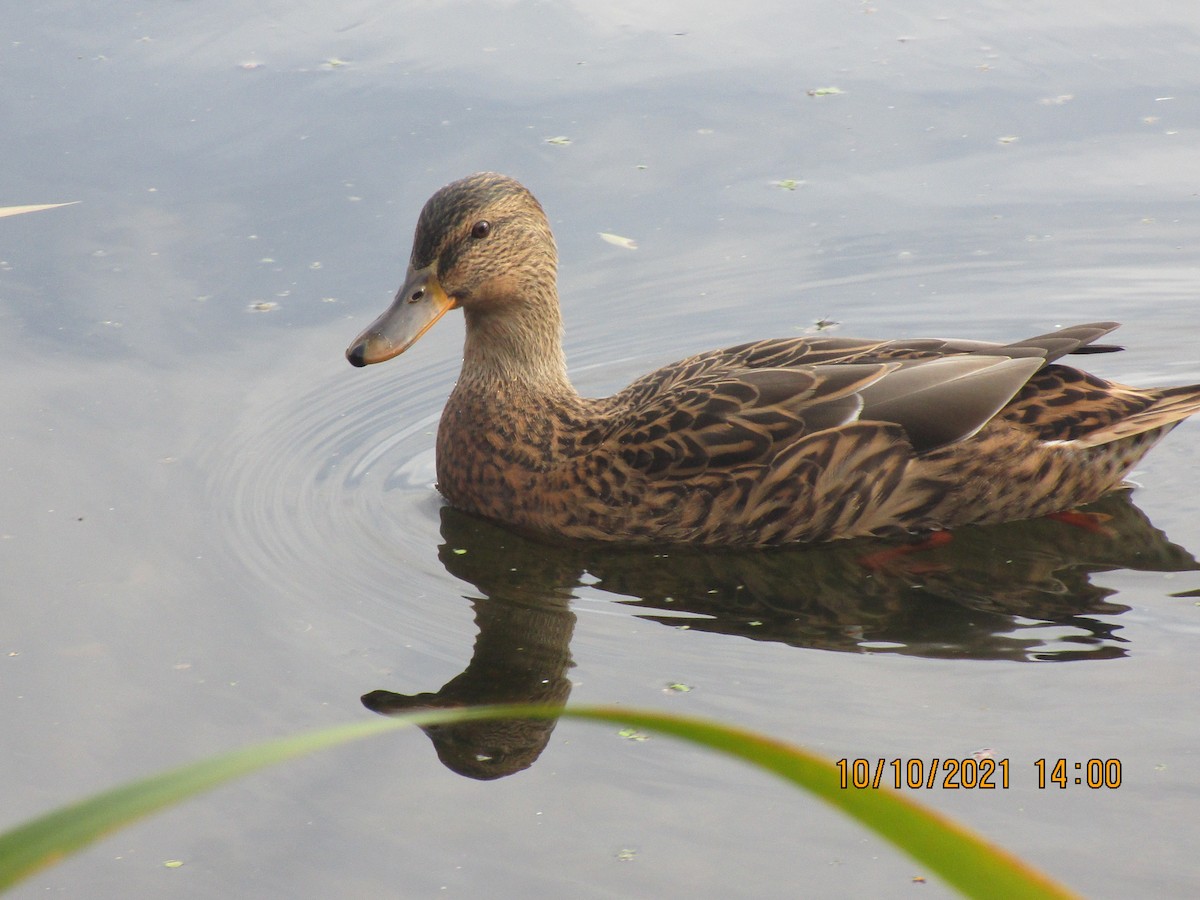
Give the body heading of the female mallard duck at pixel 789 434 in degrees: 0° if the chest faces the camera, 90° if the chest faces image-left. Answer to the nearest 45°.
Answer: approximately 90°

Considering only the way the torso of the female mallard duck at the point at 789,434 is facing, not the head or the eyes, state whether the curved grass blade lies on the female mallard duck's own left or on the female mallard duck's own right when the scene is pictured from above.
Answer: on the female mallard duck's own left
